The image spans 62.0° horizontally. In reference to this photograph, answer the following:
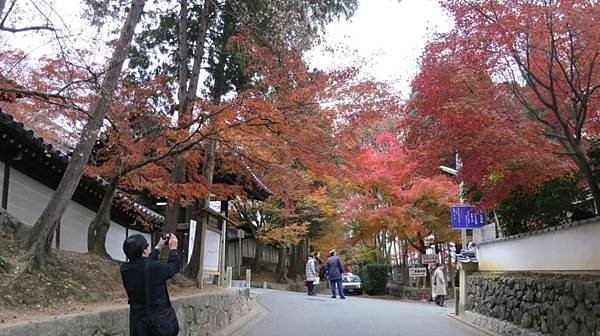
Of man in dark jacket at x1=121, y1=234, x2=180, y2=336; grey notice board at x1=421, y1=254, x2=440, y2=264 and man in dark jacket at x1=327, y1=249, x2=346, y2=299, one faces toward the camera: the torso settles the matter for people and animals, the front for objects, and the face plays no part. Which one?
the grey notice board

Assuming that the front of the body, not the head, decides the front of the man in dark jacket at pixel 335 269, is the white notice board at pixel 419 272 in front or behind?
in front

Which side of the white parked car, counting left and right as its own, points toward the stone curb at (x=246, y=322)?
front

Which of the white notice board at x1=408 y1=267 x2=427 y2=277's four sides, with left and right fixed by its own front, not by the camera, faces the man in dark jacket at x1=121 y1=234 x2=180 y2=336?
front

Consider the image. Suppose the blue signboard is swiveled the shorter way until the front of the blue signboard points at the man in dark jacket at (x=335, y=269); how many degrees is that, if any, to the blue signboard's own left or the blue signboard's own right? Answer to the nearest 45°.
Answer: approximately 135° to the blue signboard's own right

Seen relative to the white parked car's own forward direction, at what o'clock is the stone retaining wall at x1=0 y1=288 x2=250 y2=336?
The stone retaining wall is roughly at 12 o'clock from the white parked car.

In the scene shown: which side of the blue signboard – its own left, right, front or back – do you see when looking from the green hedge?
back

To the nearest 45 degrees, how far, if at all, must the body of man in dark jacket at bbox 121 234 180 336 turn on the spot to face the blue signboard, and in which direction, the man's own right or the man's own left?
0° — they already face it

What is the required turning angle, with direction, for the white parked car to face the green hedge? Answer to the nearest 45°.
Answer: approximately 45° to its left

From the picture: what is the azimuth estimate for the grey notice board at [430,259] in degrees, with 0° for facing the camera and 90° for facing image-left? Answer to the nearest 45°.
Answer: approximately 0°

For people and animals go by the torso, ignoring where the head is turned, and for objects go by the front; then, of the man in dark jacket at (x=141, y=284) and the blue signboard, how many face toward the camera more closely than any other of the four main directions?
1

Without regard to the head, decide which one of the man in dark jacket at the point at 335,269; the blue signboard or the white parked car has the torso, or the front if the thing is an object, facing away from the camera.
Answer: the man in dark jacket

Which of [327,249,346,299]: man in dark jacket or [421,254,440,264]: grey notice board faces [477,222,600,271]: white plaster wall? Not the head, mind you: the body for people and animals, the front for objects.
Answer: the grey notice board

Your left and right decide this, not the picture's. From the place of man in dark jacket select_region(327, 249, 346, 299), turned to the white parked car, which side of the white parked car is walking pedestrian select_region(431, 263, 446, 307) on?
right

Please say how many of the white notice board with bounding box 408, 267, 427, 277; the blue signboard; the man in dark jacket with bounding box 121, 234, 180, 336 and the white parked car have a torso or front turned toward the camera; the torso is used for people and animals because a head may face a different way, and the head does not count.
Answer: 3

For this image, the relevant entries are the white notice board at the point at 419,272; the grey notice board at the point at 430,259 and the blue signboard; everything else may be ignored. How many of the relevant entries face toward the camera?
3

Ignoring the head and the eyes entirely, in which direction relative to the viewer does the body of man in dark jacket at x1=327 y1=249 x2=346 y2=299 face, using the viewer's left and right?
facing away from the viewer
